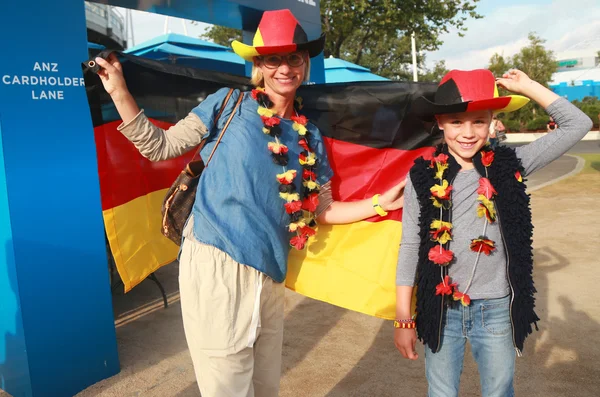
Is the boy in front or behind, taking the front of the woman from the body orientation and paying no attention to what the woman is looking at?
in front

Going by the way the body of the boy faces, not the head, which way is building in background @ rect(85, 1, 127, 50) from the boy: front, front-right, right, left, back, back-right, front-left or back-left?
back-right

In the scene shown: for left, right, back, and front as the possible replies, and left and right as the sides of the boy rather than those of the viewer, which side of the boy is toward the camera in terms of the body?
front

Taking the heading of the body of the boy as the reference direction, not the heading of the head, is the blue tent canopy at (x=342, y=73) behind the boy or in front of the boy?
behind

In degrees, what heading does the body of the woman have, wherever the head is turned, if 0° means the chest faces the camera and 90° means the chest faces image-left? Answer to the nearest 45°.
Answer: approximately 315°

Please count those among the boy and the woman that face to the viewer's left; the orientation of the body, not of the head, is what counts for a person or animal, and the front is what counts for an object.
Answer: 0
